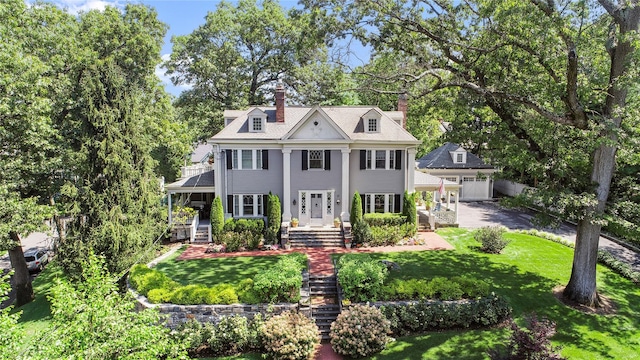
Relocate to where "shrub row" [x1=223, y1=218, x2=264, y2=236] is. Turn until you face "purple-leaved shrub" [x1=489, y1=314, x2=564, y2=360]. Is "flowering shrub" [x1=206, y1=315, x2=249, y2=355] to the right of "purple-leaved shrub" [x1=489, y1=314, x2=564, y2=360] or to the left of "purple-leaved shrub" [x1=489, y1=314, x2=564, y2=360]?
right

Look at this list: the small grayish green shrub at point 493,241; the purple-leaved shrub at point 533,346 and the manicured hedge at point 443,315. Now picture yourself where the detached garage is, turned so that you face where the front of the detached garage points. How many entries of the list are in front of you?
3

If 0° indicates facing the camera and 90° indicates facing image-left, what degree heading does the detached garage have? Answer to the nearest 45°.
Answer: approximately 0°

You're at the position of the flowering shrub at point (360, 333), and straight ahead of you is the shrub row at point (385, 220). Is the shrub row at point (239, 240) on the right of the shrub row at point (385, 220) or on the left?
left

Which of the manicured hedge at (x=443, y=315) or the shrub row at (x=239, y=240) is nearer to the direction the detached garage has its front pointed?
the manicured hedge

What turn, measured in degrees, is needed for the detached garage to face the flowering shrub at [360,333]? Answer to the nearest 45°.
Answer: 0° — it already faces it

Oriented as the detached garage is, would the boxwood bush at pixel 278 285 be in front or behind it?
in front

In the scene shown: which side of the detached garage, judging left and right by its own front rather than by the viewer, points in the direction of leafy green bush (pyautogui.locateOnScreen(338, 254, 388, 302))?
front

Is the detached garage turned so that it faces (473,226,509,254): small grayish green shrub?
yes

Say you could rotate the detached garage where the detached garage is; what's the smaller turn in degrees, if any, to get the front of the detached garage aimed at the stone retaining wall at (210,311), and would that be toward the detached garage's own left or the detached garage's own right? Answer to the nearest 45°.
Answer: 0° — it already faces it

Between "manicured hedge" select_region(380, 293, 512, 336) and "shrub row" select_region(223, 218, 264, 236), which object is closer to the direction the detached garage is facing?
the manicured hedge

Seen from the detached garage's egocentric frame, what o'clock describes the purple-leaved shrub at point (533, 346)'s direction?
The purple-leaved shrub is roughly at 12 o'clock from the detached garage.

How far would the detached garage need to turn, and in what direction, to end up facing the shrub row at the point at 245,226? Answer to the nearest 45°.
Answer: approximately 45° to its right

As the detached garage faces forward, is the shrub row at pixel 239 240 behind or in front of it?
in front

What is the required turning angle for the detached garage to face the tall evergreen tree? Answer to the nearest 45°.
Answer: approximately 45° to its right

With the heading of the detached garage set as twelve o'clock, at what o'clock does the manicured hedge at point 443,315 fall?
The manicured hedge is roughly at 12 o'clock from the detached garage.
